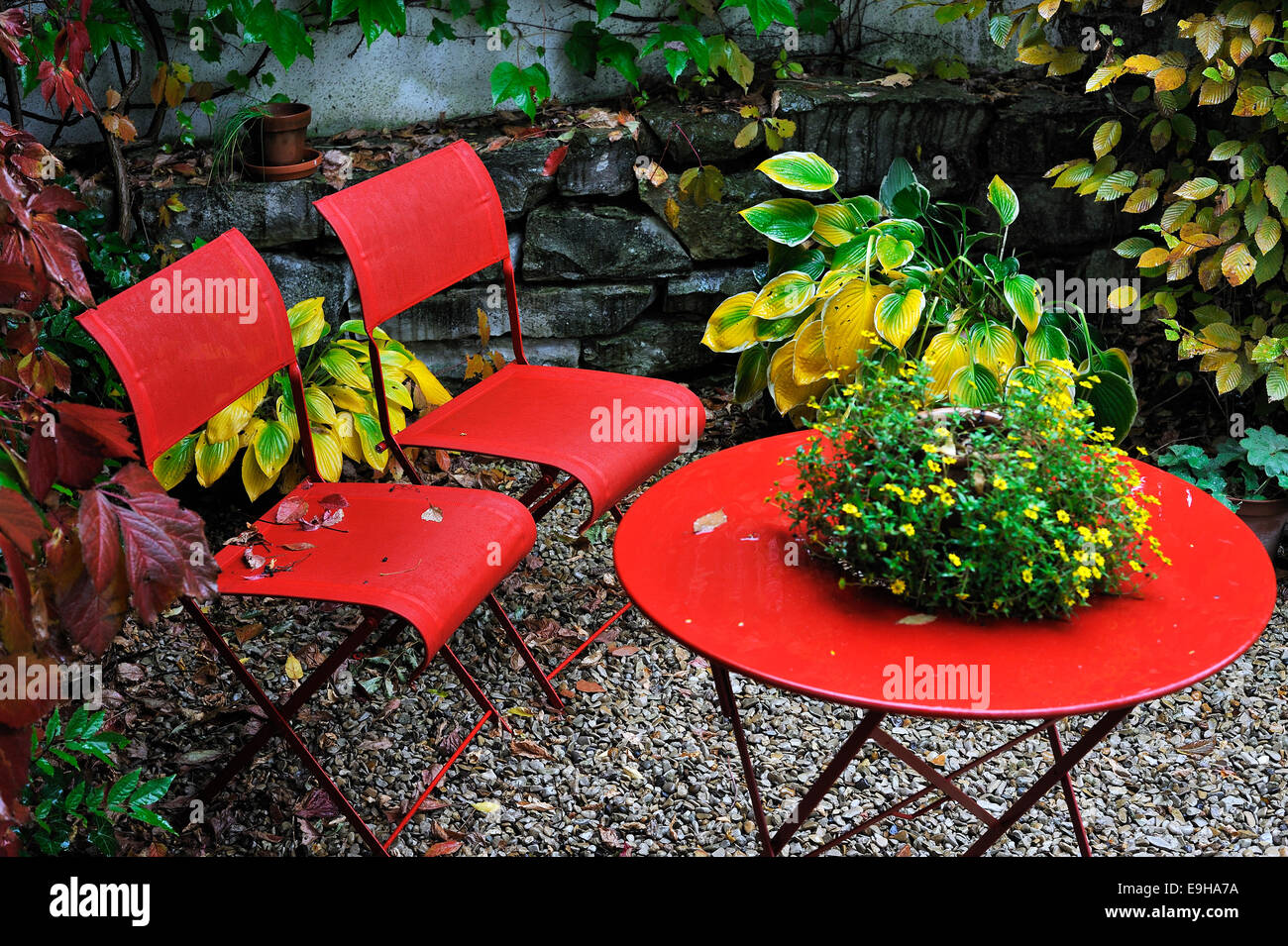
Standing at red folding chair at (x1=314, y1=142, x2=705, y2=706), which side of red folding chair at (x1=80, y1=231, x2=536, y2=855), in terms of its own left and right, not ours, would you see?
left

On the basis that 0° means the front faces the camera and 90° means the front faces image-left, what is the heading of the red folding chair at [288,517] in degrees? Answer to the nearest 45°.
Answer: approximately 315°

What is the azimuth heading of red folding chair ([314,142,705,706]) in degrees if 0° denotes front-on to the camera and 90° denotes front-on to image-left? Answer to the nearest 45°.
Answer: approximately 315°

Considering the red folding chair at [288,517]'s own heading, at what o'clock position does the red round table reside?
The red round table is roughly at 12 o'clock from the red folding chair.

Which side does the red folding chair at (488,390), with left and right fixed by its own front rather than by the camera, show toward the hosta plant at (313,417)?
back

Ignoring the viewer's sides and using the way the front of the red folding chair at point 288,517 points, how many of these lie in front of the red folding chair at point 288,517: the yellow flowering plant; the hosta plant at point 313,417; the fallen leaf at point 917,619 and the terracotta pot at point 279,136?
2

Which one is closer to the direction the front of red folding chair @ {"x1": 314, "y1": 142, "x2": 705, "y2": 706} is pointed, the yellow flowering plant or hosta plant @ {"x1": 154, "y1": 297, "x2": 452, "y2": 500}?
the yellow flowering plant

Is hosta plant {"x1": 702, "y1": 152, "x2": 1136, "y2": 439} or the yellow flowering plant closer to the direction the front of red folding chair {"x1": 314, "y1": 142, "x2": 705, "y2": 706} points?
the yellow flowering plant

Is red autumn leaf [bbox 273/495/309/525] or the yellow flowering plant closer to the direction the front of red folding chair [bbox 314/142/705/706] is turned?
the yellow flowering plant
